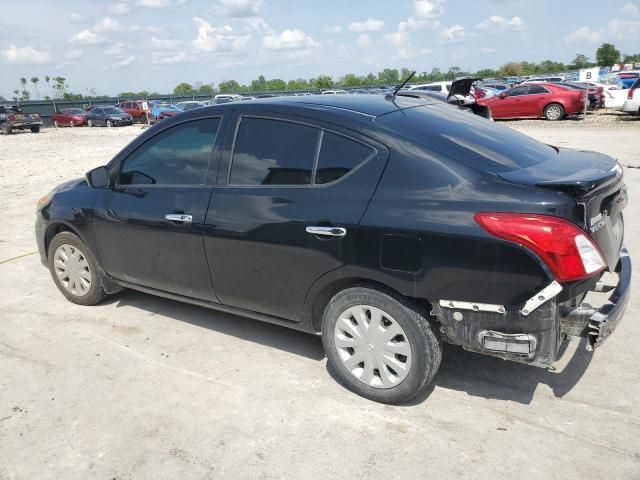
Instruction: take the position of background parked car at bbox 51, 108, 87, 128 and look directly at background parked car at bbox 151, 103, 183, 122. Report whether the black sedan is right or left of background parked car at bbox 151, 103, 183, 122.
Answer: right

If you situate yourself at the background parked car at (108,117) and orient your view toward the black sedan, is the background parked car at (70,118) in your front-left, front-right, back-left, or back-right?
back-right

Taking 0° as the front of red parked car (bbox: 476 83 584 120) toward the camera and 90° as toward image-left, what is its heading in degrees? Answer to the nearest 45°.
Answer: approximately 90°

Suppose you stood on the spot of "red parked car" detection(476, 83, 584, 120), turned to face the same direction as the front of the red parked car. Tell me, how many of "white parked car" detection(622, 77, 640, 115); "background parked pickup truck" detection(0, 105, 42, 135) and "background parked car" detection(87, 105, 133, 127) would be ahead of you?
2

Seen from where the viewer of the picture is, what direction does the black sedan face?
facing away from the viewer and to the left of the viewer

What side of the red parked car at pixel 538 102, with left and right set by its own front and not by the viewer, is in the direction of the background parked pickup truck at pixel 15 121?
front

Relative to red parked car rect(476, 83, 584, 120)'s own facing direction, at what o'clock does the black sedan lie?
The black sedan is roughly at 9 o'clock from the red parked car.

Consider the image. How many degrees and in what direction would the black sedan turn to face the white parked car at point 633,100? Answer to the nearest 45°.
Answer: approximately 90° to its right
